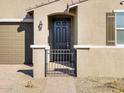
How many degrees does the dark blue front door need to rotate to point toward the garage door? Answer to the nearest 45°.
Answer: approximately 90° to its right

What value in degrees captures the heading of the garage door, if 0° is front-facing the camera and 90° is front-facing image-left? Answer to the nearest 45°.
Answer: approximately 0°

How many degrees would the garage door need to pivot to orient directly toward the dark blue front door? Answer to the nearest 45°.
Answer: approximately 90° to its left

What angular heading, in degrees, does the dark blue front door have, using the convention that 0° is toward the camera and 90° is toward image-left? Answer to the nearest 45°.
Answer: approximately 0°

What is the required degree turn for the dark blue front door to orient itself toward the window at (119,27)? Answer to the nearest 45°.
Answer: approximately 45° to its left

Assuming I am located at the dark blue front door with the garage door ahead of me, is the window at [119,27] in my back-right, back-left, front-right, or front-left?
back-left
